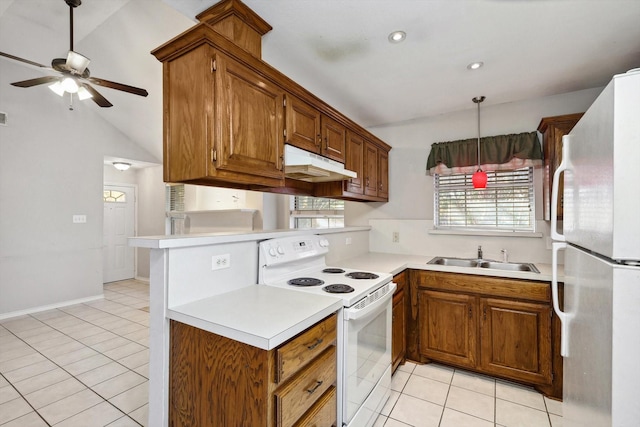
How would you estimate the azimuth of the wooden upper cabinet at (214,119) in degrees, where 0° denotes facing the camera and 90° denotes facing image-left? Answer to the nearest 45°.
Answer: approximately 315°

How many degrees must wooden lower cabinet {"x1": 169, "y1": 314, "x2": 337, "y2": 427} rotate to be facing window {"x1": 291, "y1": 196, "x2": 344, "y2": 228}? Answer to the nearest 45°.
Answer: approximately 135° to its left

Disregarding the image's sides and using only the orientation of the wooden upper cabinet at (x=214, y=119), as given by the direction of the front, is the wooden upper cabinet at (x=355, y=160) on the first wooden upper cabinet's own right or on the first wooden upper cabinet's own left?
on the first wooden upper cabinet's own left

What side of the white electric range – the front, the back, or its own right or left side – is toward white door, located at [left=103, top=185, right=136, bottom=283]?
back

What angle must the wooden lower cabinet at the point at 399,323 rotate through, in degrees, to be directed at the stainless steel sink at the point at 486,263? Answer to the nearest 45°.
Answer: approximately 45° to its left

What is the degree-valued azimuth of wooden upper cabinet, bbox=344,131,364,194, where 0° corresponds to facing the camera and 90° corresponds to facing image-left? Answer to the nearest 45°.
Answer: approximately 315°

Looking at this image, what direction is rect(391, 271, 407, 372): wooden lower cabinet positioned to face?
to the viewer's right

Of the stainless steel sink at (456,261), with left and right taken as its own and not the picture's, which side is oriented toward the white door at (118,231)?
right

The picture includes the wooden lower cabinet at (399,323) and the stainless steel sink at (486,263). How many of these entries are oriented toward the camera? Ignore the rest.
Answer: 1
